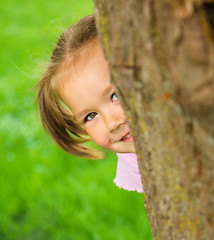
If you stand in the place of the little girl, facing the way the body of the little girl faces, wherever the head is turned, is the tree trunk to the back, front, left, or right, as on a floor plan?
front

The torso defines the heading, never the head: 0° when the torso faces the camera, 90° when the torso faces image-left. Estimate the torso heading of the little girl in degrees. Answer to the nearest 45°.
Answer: approximately 0°
